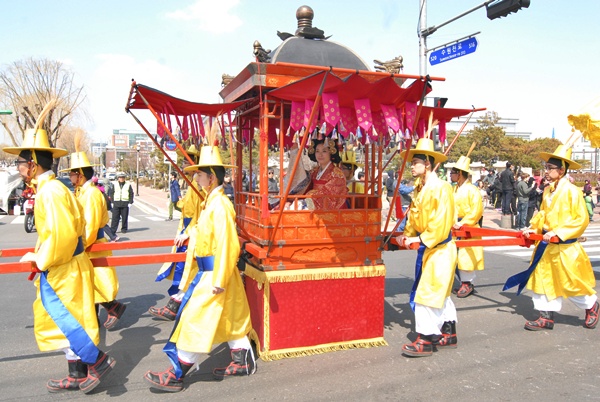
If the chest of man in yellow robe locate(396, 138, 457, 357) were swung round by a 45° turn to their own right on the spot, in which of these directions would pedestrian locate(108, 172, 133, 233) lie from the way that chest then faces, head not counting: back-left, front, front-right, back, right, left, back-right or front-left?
front

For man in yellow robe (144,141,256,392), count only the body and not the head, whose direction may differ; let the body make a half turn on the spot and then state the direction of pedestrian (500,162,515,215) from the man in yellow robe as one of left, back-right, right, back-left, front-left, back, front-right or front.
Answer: front-left

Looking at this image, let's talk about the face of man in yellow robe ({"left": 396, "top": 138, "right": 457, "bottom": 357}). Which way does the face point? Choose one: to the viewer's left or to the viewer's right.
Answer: to the viewer's left

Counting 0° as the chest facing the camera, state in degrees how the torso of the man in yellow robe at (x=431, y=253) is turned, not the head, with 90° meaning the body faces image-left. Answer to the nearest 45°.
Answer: approximately 90°

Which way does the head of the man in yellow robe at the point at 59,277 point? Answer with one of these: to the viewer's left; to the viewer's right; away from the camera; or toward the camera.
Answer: to the viewer's left

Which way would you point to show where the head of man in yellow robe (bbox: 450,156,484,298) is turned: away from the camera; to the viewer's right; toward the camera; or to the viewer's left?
to the viewer's left

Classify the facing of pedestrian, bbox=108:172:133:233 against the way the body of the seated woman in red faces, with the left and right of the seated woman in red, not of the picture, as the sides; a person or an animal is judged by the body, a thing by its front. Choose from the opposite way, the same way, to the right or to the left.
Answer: to the left

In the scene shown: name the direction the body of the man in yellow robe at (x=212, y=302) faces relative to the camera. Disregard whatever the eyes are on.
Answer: to the viewer's left

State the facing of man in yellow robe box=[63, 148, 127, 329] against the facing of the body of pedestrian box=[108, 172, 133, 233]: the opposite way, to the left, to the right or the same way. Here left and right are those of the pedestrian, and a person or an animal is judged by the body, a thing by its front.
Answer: to the right

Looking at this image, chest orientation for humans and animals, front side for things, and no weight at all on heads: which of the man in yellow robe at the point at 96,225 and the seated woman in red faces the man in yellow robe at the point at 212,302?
the seated woman in red

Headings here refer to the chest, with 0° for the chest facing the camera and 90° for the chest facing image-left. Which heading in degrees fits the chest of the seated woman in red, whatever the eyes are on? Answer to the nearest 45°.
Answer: approximately 45°

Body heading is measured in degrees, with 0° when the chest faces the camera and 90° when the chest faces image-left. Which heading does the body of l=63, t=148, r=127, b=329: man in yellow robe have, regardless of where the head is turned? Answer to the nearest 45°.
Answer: approximately 90°

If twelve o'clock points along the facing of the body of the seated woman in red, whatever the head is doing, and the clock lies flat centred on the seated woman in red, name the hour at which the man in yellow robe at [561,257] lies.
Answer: The man in yellow robe is roughly at 7 o'clock from the seated woman in red.

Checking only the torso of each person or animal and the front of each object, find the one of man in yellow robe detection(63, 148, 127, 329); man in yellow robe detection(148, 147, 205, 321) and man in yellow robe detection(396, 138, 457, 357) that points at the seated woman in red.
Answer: man in yellow robe detection(396, 138, 457, 357)
